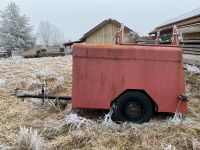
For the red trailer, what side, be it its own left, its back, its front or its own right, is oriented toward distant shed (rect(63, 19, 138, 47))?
right

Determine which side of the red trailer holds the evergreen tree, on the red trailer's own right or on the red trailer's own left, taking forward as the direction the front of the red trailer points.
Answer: on the red trailer's own right

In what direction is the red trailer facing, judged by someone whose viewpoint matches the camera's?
facing to the left of the viewer
